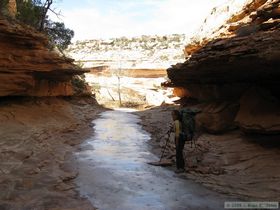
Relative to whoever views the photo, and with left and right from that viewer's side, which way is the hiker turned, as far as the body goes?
facing to the left of the viewer

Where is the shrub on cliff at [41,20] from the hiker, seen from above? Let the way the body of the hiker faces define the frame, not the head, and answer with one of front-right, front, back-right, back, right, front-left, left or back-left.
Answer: front-right
